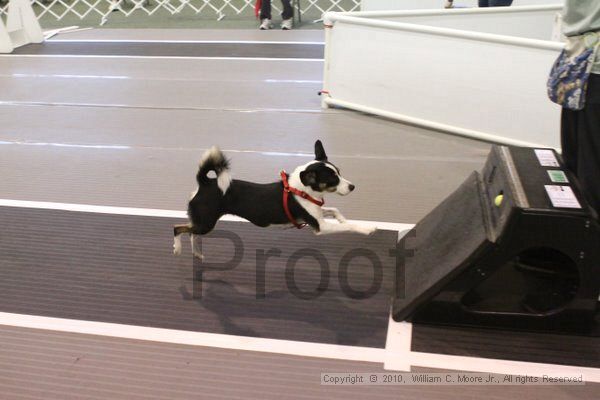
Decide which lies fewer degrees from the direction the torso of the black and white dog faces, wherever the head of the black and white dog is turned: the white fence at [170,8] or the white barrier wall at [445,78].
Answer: the white barrier wall

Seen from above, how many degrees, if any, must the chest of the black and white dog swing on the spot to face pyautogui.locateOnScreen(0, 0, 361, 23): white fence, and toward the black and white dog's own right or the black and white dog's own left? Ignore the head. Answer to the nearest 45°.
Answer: approximately 90° to the black and white dog's own left

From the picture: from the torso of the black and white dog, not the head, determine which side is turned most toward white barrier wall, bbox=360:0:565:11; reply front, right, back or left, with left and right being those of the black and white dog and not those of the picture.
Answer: left

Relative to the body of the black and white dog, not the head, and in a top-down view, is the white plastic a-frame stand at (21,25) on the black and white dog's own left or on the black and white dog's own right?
on the black and white dog's own left

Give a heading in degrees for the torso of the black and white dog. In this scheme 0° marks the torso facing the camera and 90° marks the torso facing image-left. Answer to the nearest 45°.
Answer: approximately 270°

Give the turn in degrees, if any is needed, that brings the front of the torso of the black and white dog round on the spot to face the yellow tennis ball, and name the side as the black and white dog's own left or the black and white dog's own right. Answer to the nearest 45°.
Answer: approximately 45° to the black and white dog's own right

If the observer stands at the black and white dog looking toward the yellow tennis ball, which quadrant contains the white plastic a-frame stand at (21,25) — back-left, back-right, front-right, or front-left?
back-left

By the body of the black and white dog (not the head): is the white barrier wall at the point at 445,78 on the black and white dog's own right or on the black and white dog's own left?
on the black and white dog's own left

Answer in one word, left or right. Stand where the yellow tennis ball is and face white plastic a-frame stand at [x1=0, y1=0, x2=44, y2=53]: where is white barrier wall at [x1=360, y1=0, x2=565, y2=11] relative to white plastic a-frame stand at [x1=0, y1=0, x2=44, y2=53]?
right

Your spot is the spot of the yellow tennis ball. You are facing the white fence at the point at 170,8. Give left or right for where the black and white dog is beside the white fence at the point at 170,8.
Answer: left

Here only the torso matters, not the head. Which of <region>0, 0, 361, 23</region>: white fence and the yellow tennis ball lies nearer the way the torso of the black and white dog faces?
the yellow tennis ball
